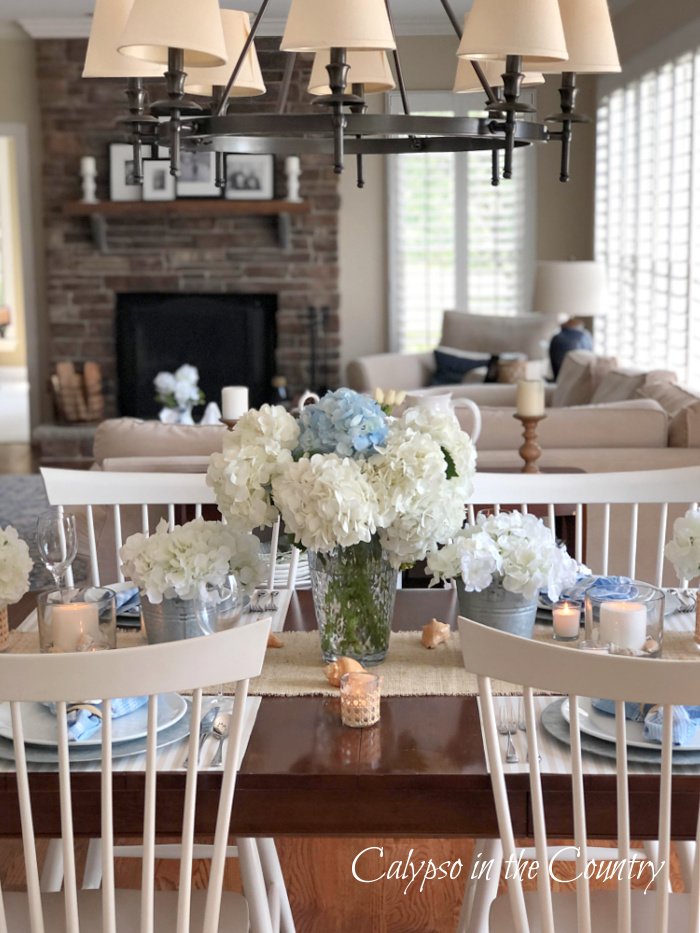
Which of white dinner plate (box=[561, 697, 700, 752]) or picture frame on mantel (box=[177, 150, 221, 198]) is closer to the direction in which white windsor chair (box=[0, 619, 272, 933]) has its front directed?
the picture frame on mantel

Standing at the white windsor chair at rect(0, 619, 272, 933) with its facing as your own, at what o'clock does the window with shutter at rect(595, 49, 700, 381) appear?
The window with shutter is roughly at 1 o'clock from the white windsor chair.

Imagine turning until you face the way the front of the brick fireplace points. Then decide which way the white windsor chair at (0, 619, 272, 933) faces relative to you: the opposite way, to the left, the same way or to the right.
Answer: the opposite way

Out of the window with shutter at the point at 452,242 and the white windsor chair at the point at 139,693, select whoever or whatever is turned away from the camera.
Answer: the white windsor chair

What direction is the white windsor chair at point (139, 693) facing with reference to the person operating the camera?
facing away from the viewer

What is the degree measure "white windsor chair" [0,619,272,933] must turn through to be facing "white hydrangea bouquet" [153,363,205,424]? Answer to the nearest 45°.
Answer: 0° — it already faces it

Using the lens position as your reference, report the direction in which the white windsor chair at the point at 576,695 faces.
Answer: facing away from the viewer

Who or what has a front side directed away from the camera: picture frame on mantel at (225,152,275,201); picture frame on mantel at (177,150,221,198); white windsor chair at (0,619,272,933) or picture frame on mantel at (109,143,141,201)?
the white windsor chair

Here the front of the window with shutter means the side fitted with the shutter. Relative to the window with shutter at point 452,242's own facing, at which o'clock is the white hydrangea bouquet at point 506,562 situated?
The white hydrangea bouquet is roughly at 12 o'clock from the window with shutter.

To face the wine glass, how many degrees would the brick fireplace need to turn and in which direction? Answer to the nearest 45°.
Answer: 0° — it already faces it

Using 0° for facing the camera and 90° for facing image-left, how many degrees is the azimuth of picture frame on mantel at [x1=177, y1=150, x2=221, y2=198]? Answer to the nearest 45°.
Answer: approximately 0°
